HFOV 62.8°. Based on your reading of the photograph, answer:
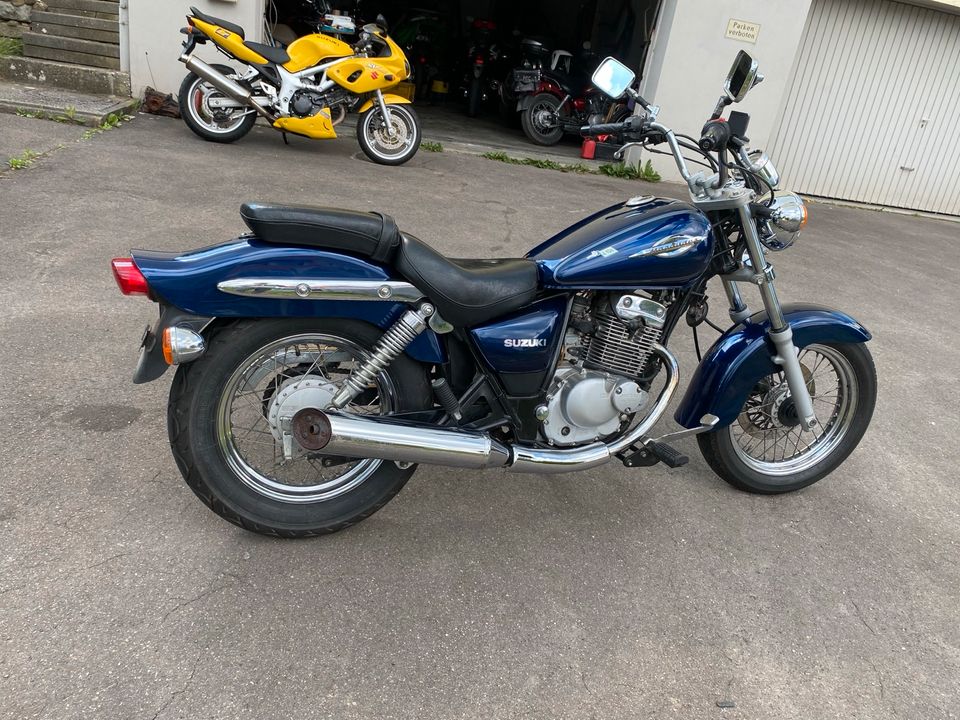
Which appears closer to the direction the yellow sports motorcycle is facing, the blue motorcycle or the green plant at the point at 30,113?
the blue motorcycle

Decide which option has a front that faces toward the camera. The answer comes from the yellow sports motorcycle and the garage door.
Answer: the garage door

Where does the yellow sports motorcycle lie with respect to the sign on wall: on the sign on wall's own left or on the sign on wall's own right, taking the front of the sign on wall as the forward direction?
on the sign on wall's own right

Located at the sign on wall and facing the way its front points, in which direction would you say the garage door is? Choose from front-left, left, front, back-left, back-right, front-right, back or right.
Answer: back-left

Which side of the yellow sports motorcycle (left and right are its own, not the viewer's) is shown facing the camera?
right

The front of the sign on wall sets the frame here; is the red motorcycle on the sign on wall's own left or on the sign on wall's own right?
on the sign on wall's own right

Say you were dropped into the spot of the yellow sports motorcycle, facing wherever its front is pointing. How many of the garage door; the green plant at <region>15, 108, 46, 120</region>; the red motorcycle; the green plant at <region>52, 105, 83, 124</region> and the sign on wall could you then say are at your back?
2

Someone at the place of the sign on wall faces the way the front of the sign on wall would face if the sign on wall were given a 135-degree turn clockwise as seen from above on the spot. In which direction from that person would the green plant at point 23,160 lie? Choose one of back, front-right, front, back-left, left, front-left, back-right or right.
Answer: left

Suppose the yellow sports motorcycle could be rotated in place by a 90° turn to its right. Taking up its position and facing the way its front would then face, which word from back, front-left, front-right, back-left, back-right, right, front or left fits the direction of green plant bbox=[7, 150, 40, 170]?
front-right

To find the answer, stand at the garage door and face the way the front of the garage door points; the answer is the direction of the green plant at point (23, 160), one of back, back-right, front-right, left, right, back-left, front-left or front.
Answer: front-right

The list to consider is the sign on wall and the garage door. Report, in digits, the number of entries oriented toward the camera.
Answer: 2

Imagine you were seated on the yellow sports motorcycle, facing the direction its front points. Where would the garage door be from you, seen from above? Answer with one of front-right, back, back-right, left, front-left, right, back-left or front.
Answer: front

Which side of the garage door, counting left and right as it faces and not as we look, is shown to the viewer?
front

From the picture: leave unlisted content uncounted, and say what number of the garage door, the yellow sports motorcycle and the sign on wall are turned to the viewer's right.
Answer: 1

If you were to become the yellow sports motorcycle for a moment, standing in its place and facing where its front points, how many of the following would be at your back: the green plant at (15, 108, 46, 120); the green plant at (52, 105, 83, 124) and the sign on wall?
2

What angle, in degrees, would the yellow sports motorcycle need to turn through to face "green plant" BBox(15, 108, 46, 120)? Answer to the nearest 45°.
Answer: approximately 180°
